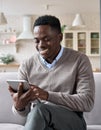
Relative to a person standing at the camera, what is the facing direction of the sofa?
facing the viewer

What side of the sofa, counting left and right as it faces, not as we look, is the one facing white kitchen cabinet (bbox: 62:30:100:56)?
back

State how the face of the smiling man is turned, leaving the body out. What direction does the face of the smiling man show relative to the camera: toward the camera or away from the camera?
toward the camera
